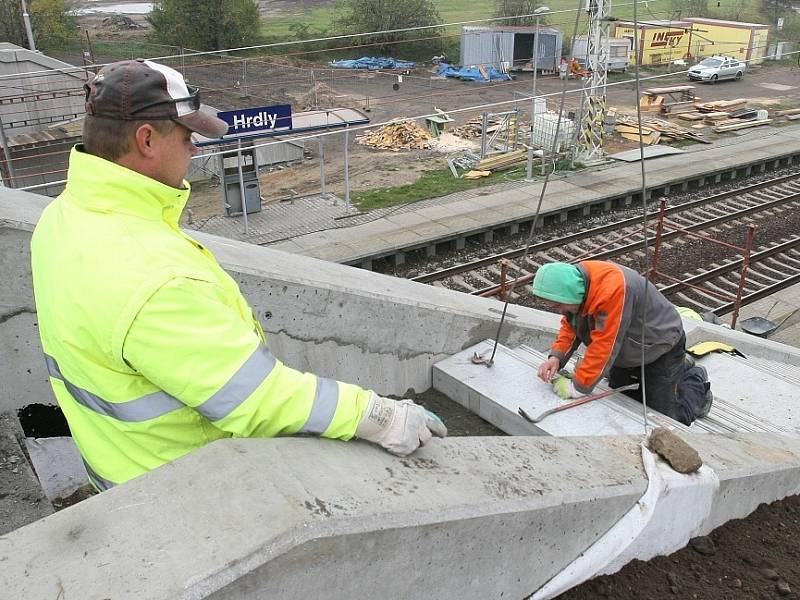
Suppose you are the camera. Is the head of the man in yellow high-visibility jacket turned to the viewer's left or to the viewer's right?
to the viewer's right

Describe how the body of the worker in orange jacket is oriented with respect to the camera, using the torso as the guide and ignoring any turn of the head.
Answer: to the viewer's left

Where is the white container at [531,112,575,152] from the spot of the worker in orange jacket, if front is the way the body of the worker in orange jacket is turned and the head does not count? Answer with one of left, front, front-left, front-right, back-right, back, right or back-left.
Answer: right

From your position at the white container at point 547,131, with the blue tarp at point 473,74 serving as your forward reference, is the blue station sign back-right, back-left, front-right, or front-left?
back-left

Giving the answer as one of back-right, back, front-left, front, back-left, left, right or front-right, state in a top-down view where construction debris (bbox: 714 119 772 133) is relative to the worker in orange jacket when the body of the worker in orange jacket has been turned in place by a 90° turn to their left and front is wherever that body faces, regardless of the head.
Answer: back

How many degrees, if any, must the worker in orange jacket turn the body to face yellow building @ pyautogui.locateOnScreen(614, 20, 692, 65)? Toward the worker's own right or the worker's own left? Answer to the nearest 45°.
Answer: approximately 90° to the worker's own right

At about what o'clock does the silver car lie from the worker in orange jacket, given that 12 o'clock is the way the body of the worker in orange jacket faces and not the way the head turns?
The silver car is roughly at 3 o'clock from the worker in orange jacket.

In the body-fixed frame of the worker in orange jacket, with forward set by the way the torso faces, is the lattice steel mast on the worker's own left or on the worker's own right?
on the worker's own right

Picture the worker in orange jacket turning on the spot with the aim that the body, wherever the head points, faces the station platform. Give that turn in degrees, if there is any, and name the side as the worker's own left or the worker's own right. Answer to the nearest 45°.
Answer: approximately 90° to the worker's own right

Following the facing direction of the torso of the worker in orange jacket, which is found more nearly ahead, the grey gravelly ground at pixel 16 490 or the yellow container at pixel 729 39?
the grey gravelly ground

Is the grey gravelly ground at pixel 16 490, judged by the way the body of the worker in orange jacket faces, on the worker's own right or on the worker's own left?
on the worker's own left

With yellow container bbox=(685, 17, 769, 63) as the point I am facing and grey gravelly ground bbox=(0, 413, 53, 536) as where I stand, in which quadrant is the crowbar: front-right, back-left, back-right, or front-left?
front-right

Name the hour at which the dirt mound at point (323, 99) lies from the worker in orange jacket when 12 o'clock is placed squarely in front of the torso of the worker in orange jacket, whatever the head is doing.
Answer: The dirt mound is roughly at 2 o'clock from the worker in orange jacket.

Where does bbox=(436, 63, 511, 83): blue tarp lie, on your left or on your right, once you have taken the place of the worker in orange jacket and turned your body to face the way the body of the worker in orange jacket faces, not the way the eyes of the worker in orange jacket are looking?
on your right

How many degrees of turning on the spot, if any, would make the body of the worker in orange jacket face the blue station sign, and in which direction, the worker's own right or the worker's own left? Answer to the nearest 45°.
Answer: approximately 45° to the worker's own right

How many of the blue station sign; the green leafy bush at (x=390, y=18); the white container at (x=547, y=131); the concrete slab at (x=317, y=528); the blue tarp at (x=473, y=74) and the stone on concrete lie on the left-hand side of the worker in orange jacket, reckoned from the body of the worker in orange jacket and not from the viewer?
2

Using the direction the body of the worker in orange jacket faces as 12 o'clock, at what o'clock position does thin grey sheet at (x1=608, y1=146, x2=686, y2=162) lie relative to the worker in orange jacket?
The thin grey sheet is roughly at 3 o'clock from the worker in orange jacket.
